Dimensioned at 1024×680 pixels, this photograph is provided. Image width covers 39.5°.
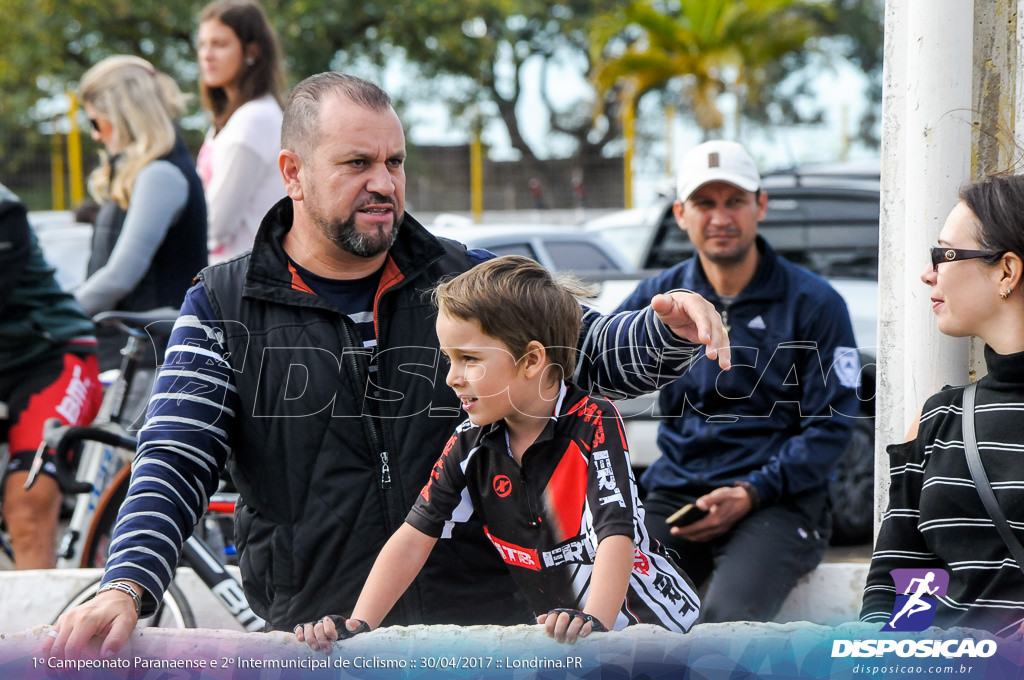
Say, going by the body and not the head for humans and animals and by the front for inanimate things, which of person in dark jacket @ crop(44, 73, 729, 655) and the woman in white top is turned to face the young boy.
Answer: the person in dark jacket

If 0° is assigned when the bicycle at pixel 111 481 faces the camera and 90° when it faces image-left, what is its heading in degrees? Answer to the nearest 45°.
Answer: approximately 45°

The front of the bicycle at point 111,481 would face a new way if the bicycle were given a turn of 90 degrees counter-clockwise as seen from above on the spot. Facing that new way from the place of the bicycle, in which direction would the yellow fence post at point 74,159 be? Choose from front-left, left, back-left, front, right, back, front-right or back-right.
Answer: back-left

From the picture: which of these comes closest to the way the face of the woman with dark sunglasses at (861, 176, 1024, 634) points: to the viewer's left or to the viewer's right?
to the viewer's left

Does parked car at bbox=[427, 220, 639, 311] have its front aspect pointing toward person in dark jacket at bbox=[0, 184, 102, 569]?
no

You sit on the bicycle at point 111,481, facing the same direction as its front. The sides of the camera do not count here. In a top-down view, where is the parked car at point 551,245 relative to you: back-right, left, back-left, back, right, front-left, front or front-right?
right

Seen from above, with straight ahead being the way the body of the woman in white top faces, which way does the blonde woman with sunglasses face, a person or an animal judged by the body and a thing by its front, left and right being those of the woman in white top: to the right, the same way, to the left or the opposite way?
the same way

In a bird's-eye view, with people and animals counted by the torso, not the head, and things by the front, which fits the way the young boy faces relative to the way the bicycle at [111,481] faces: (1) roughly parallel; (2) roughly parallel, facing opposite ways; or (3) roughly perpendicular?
roughly parallel
